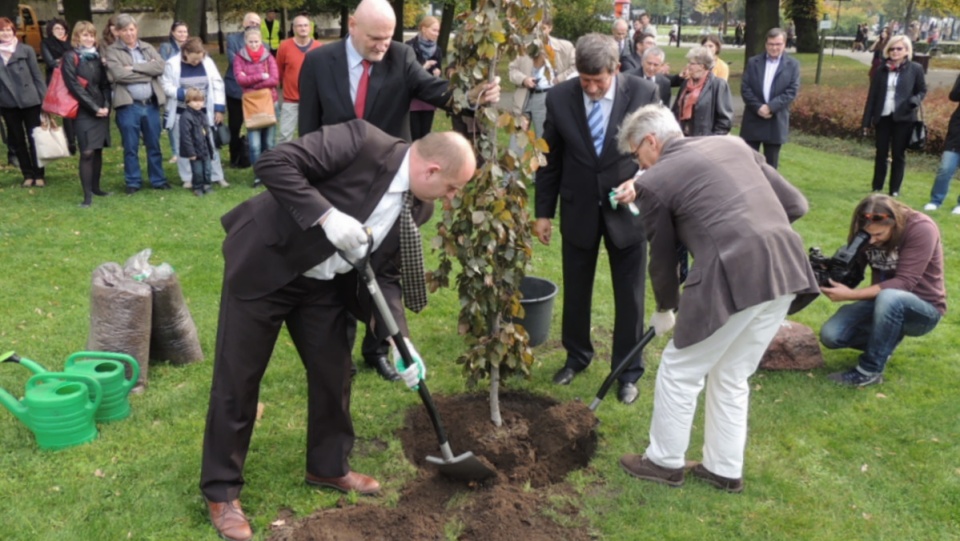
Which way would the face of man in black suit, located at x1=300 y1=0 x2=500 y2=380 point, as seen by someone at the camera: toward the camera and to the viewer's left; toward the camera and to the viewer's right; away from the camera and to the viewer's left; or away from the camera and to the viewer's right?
toward the camera and to the viewer's right

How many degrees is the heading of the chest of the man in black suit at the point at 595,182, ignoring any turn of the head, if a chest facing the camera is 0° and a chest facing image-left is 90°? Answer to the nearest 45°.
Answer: approximately 0°

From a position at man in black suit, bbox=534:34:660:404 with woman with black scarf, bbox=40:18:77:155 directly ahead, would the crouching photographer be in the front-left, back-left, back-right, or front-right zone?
back-right

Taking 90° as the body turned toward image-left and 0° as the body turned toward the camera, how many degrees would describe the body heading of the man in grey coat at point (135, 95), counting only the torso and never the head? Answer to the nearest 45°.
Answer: approximately 0°

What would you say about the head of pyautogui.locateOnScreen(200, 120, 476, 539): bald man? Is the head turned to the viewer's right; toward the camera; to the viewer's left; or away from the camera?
to the viewer's right

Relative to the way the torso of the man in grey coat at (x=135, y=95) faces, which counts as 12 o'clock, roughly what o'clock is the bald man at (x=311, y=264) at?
The bald man is roughly at 12 o'clock from the man in grey coat.

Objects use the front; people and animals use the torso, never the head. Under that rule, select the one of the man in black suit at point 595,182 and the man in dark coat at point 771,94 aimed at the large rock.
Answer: the man in dark coat at point 771,94

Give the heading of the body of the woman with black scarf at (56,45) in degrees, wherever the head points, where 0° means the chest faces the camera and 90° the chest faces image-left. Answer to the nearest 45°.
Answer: approximately 315°
